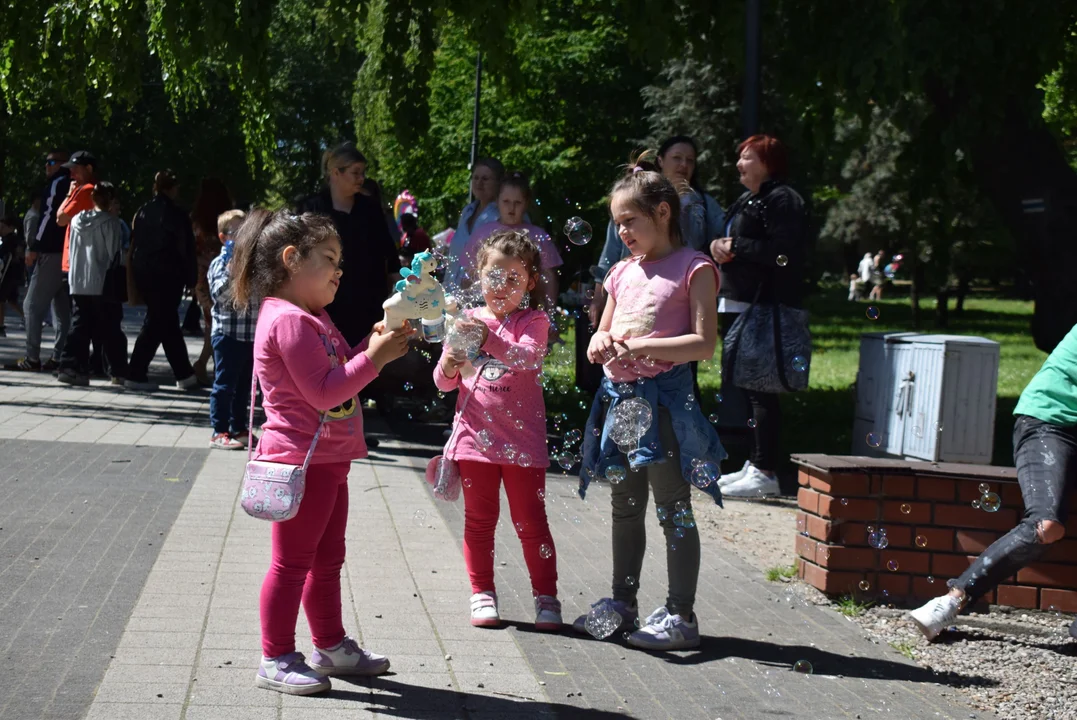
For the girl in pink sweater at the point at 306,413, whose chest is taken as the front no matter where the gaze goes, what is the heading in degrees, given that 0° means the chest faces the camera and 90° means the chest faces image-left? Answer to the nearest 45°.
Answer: approximately 270°

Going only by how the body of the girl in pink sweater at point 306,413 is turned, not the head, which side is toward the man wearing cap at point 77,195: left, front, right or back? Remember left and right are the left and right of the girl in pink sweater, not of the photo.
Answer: left

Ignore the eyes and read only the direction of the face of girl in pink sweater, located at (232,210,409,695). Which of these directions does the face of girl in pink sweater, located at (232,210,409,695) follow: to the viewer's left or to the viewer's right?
to the viewer's right

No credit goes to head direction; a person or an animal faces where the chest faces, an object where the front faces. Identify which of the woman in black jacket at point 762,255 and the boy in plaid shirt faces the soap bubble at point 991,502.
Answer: the boy in plaid shirt

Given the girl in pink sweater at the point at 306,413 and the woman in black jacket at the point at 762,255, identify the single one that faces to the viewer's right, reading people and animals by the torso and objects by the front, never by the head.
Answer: the girl in pink sweater

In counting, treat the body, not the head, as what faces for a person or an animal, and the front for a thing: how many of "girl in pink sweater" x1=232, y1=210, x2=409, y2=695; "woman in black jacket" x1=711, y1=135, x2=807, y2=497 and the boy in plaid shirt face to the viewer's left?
1

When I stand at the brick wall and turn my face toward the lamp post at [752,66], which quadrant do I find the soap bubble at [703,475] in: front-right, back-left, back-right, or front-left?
back-left

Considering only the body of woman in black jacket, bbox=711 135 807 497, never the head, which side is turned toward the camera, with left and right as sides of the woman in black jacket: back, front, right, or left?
left

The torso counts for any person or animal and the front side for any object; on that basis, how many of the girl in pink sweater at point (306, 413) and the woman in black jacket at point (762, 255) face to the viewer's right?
1

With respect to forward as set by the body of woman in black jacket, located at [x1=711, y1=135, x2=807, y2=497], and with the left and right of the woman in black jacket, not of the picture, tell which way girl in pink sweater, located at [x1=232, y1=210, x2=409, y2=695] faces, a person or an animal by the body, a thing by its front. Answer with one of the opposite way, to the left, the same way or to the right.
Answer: the opposite way

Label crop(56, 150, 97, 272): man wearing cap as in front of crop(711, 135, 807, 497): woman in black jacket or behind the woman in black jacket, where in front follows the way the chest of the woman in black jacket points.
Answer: in front

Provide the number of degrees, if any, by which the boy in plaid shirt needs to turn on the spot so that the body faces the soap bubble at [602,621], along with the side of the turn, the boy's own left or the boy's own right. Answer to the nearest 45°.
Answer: approximately 45° to the boy's own right

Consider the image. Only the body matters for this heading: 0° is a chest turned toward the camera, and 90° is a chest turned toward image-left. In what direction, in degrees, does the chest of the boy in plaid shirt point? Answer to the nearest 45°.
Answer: approximately 315°

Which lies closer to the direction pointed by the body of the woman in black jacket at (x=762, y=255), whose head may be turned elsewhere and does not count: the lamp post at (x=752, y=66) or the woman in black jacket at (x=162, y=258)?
the woman in black jacket

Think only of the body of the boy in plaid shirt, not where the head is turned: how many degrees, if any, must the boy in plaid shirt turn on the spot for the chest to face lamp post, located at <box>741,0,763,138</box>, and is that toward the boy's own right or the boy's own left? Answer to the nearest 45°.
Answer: approximately 45° to the boy's own left

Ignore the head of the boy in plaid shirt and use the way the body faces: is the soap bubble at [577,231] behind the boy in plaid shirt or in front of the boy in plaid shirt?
in front
